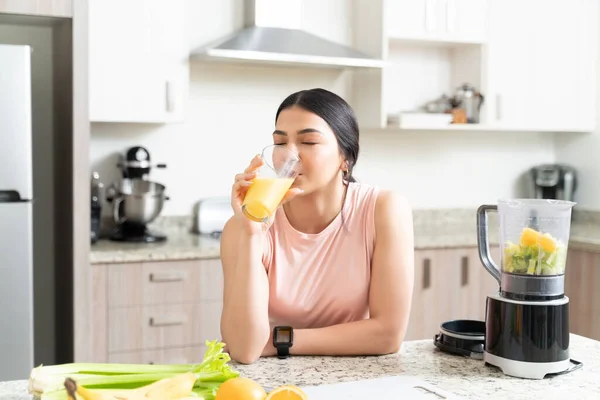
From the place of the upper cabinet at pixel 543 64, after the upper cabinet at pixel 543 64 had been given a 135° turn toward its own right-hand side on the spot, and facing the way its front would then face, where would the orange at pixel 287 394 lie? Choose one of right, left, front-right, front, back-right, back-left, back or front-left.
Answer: back-left

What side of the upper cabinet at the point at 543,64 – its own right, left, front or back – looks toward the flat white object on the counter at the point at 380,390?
front

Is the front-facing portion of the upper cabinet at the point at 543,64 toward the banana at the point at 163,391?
yes

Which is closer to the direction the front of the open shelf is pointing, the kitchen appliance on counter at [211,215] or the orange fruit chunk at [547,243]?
the orange fruit chunk

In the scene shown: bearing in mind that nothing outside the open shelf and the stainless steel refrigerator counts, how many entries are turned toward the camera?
2

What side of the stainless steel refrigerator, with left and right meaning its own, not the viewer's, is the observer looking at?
front

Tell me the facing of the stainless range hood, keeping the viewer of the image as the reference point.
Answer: facing the viewer

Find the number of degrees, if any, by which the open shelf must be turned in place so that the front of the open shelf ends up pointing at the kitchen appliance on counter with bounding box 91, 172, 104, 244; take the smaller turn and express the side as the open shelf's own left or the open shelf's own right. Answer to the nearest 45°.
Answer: approximately 45° to the open shelf's own right

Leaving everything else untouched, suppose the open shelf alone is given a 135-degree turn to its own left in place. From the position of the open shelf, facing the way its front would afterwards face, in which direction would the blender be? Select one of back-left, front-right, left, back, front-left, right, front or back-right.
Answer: back-right

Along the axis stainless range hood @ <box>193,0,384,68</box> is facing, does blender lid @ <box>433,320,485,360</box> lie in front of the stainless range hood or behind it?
in front

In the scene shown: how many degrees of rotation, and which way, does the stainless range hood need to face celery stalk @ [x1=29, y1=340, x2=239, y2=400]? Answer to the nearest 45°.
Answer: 0° — it already faces it

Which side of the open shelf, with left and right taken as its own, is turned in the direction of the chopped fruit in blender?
front
